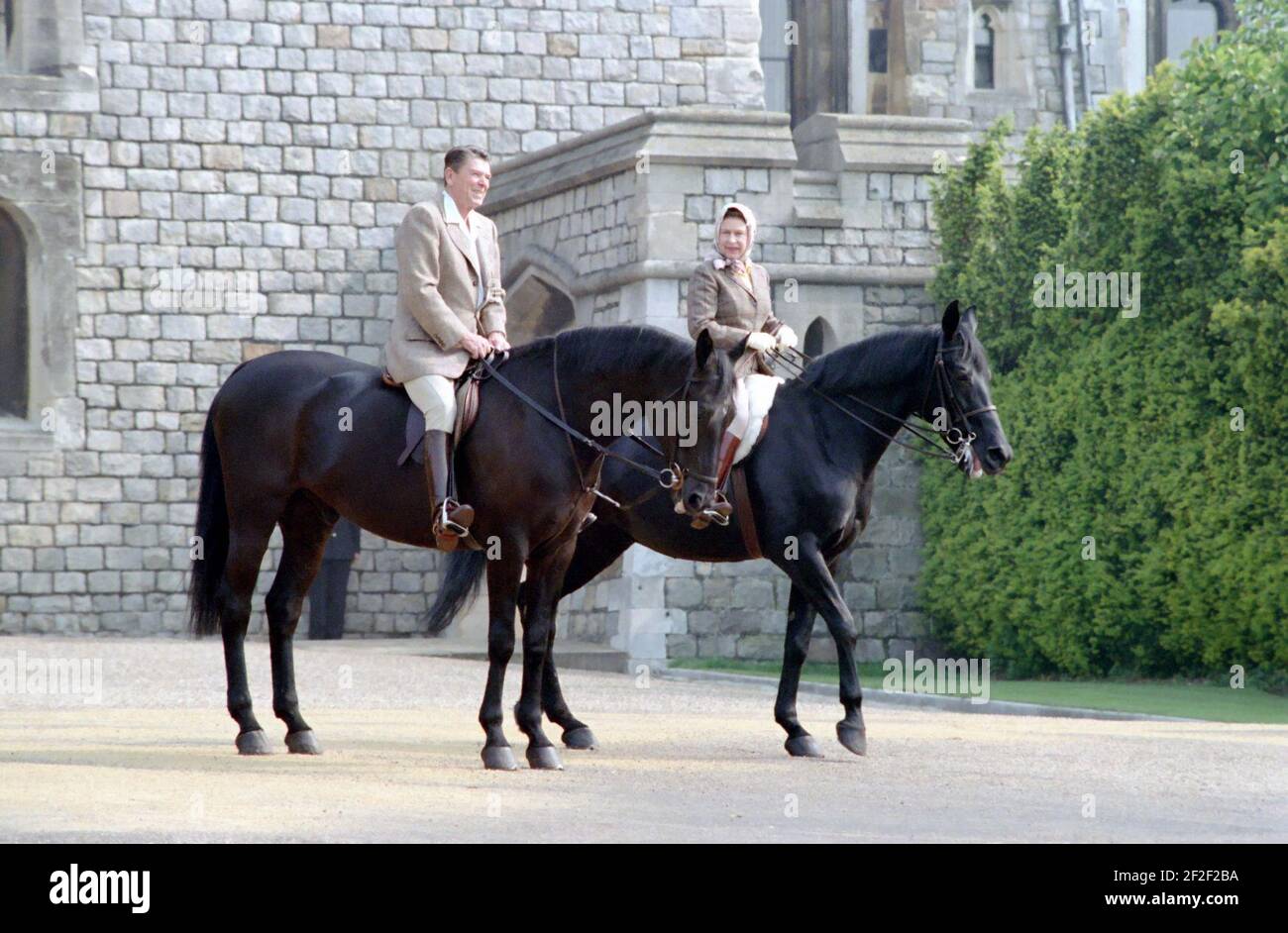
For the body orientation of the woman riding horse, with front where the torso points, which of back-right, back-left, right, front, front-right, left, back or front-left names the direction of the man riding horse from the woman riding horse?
right

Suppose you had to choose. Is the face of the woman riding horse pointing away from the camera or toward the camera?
toward the camera

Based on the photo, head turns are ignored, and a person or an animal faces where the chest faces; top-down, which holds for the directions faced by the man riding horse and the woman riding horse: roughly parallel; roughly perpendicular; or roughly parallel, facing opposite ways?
roughly parallel

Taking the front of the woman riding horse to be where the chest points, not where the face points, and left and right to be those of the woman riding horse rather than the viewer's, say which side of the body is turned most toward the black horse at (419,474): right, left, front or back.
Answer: right

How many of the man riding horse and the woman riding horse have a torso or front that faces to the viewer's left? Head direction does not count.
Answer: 0

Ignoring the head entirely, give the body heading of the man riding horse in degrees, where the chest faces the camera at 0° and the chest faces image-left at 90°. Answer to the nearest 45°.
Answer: approximately 315°

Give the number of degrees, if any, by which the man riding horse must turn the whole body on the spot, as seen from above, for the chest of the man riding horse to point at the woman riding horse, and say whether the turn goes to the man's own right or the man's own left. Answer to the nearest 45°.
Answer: approximately 90° to the man's own left

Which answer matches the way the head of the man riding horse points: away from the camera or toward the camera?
toward the camera
